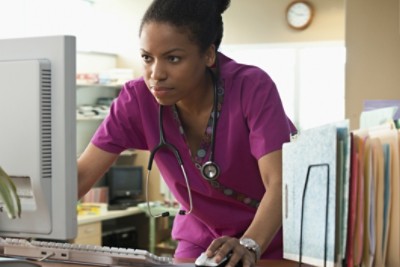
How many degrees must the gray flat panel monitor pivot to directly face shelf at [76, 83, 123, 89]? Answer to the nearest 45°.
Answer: approximately 45° to its left

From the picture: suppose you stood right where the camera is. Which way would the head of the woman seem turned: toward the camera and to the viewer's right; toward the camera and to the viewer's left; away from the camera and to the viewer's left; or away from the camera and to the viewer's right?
toward the camera and to the viewer's left

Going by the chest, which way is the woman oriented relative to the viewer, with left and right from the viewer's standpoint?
facing the viewer and to the left of the viewer

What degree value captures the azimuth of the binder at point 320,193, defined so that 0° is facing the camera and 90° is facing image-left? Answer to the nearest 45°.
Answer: approximately 45°

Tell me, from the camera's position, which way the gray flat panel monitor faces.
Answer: facing away from the viewer and to the right of the viewer

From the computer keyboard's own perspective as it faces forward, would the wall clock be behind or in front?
in front

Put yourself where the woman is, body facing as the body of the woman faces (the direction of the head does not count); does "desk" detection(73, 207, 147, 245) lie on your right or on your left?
on your right

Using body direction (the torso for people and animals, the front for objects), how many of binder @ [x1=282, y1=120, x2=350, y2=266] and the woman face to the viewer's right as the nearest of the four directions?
0

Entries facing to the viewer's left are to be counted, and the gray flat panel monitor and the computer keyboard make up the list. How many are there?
0

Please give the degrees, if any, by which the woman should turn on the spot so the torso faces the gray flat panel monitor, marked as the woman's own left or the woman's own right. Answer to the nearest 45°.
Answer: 0° — they already face it

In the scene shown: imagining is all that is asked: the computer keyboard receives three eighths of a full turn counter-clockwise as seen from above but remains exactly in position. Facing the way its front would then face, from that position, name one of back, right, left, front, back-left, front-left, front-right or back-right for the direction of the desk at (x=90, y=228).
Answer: right
